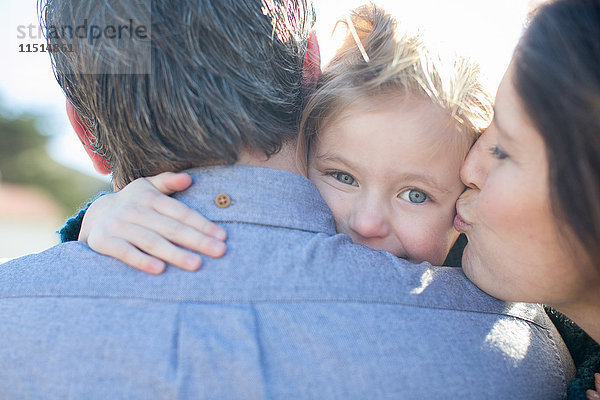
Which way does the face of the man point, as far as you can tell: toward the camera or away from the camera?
away from the camera

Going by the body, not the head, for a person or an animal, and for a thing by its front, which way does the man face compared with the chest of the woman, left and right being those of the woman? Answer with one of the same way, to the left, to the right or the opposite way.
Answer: to the right

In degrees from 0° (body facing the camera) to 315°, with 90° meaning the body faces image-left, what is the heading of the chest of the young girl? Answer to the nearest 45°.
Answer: approximately 0°

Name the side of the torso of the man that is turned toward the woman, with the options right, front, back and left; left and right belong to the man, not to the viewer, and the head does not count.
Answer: right

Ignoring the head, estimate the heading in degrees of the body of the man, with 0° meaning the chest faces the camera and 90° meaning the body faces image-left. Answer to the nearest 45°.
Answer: approximately 180°

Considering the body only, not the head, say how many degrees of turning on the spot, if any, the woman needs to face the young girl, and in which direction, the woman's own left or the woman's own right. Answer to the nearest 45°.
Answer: approximately 45° to the woman's own right

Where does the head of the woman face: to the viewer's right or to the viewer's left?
to the viewer's left

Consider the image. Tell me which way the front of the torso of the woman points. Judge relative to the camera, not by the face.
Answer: to the viewer's left
